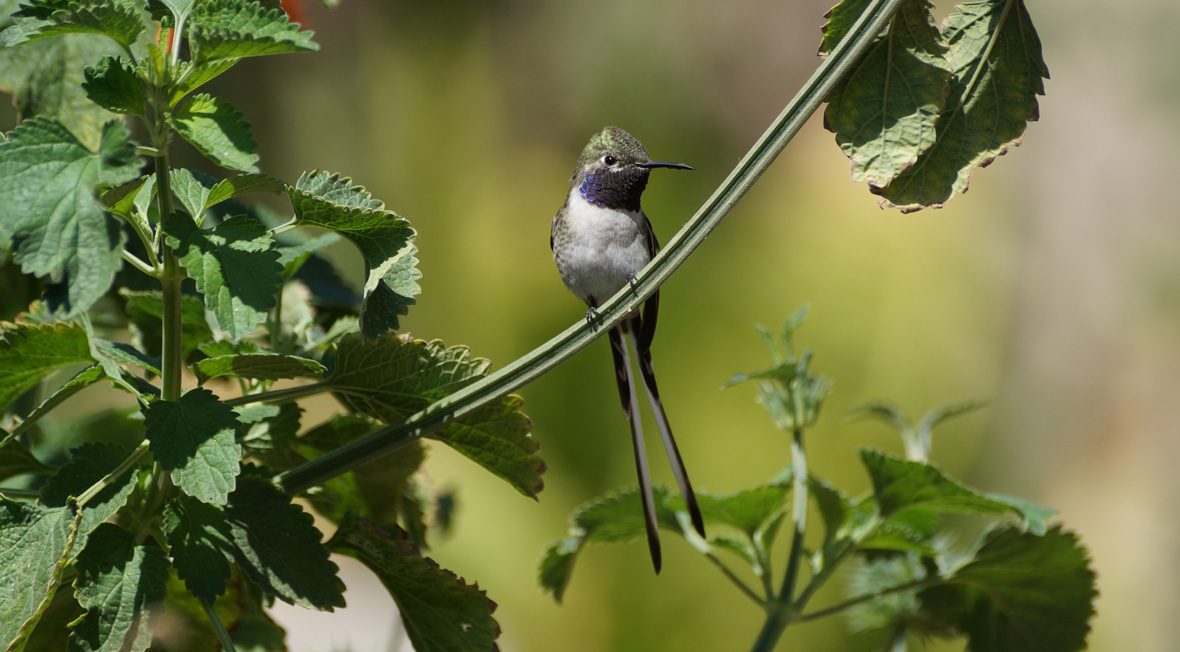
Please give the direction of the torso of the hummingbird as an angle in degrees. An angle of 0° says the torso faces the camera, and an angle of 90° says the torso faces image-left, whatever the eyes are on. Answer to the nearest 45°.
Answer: approximately 0°
